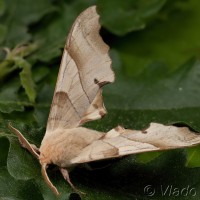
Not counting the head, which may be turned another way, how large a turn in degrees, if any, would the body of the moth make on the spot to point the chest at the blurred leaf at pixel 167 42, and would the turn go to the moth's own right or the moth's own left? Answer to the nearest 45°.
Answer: approximately 180°

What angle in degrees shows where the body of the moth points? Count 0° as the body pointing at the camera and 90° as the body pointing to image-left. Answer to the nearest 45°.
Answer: approximately 45°

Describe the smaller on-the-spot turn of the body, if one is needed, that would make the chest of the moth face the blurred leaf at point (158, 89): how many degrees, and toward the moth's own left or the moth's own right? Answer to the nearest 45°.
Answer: approximately 180°

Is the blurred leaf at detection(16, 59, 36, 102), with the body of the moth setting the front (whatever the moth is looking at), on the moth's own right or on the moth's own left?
on the moth's own right

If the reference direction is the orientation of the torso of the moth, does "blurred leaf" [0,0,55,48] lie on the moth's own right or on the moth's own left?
on the moth's own right

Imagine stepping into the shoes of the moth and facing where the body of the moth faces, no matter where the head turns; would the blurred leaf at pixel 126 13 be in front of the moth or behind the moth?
behind
